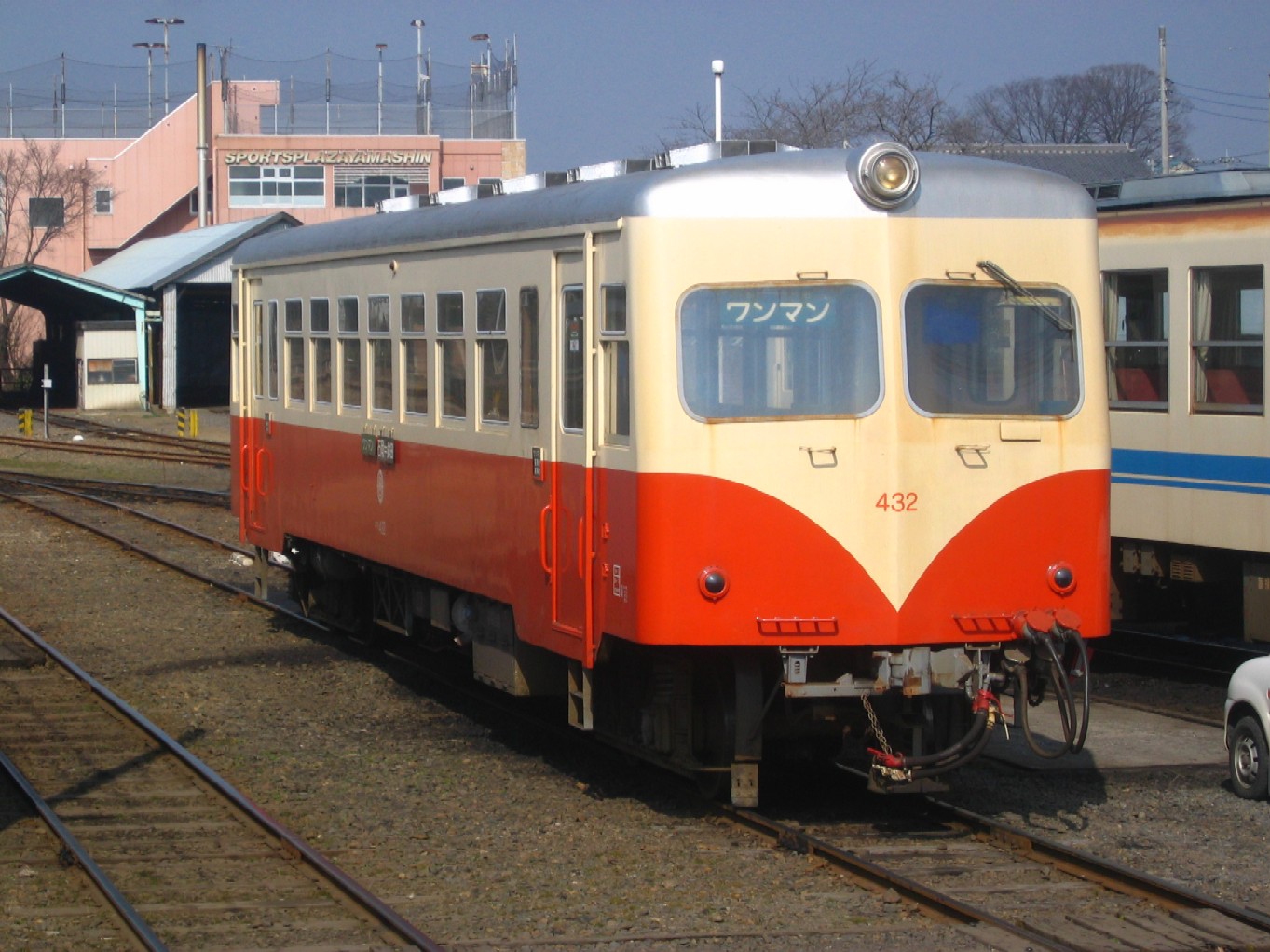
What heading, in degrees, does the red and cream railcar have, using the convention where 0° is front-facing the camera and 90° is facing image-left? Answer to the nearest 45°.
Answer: approximately 315°

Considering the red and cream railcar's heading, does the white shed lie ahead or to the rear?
to the rear
